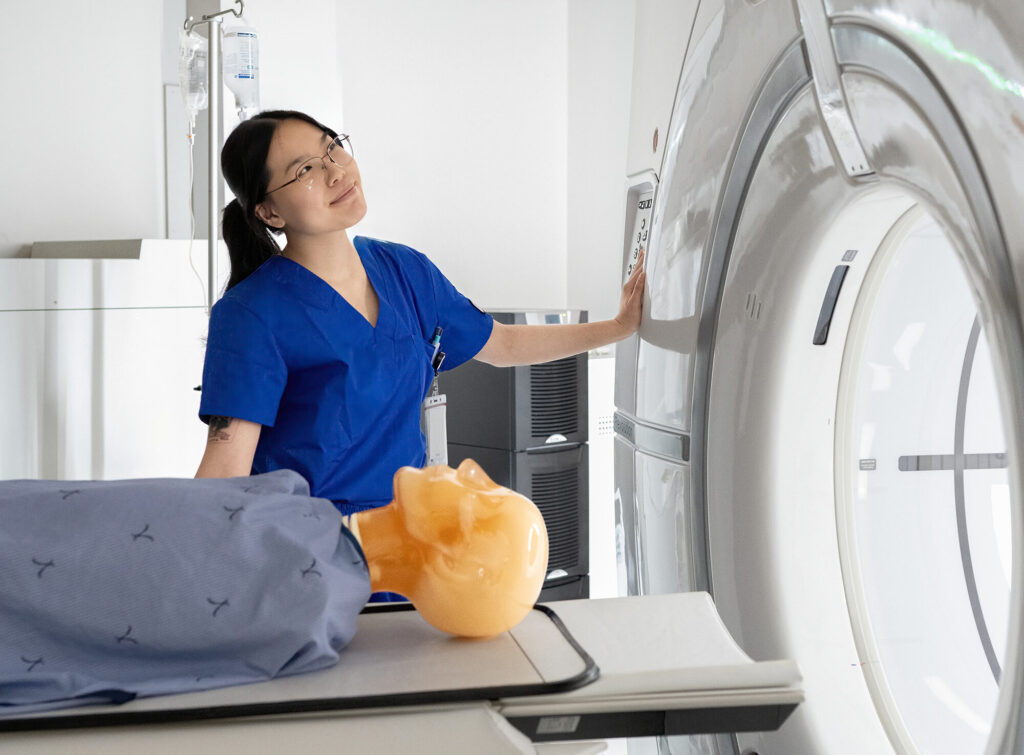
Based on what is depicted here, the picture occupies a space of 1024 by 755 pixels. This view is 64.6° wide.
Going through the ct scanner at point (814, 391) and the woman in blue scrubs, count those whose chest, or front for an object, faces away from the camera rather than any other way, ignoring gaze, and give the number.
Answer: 0

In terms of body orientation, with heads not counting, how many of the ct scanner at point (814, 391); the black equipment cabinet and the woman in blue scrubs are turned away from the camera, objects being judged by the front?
0

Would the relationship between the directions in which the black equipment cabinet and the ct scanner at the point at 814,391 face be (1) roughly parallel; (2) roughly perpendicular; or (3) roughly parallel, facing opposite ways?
roughly perpendicular

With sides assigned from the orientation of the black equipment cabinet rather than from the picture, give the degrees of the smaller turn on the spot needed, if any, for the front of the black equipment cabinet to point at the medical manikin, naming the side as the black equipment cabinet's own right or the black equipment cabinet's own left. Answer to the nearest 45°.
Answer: approximately 45° to the black equipment cabinet's own right

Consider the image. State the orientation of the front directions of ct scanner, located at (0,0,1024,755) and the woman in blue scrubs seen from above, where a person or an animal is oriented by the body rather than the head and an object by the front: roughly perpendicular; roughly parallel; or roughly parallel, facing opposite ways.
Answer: roughly perpendicular

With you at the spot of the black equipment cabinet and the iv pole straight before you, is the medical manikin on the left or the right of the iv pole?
left

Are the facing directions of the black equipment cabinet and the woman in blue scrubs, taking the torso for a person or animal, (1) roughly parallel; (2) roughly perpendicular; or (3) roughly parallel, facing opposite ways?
roughly parallel

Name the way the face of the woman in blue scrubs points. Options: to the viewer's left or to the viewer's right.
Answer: to the viewer's right

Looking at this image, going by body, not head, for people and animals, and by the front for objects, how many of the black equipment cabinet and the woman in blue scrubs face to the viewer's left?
0

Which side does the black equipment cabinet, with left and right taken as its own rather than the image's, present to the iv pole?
right

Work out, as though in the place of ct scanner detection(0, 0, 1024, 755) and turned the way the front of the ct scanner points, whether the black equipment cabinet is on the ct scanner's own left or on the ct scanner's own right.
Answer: on the ct scanner's own right

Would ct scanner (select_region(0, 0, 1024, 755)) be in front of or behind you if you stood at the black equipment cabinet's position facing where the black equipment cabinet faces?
in front

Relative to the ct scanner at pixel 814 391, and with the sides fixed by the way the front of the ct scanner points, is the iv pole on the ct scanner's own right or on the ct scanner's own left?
on the ct scanner's own right

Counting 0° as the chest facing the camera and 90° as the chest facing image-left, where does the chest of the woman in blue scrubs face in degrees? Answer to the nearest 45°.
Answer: approximately 315°

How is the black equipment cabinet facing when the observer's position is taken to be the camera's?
facing the viewer and to the right of the viewer

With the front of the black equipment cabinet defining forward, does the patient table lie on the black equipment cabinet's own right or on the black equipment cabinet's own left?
on the black equipment cabinet's own right
